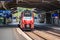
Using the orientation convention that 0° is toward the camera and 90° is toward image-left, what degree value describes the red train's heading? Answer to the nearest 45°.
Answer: approximately 0°
